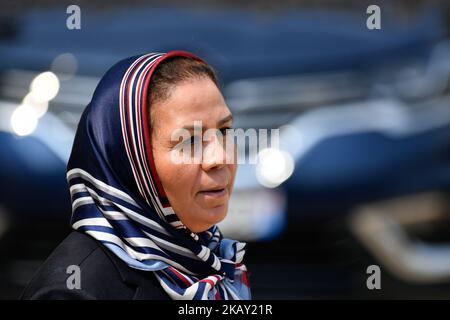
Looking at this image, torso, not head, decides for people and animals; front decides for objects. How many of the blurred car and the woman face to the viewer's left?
0

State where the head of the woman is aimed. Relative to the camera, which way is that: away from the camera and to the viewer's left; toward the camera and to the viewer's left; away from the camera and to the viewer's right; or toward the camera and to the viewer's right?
toward the camera and to the viewer's right

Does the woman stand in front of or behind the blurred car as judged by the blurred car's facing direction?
in front

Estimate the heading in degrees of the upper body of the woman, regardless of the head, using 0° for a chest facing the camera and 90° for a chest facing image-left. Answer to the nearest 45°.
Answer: approximately 315°

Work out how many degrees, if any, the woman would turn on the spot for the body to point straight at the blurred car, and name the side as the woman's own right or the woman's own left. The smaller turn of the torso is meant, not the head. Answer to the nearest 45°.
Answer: approximately 135° to the woman's own left
